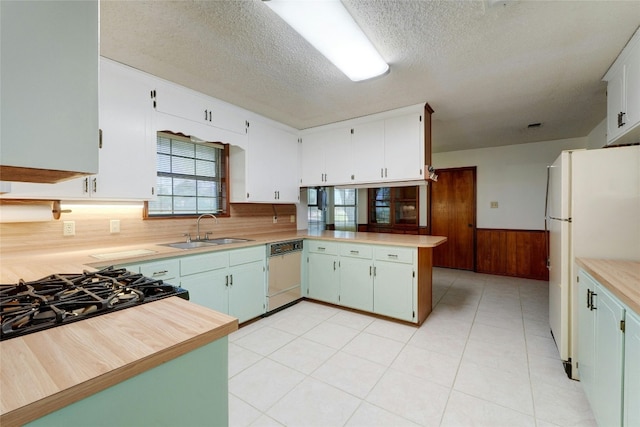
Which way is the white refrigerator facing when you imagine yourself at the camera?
facing to the left of the viewer

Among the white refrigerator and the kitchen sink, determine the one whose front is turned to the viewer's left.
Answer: the white refrigerator

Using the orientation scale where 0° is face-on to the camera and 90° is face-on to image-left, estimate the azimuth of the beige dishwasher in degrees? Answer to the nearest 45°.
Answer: approximately 315°

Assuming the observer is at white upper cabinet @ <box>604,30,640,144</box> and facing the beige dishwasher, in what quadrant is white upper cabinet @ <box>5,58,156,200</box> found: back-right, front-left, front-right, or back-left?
front-left

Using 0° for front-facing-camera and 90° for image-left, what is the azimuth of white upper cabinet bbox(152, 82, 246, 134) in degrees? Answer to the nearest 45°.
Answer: approximately 315°

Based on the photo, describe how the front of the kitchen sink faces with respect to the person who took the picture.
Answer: facing the viewer and to the right of the viewer

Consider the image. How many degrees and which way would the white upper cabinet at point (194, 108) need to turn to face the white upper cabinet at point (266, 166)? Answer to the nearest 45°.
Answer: approximately 90° to its left

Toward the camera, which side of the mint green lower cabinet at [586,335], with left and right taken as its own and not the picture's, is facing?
left

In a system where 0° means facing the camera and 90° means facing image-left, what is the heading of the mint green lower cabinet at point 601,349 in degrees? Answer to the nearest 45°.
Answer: approximately 90°

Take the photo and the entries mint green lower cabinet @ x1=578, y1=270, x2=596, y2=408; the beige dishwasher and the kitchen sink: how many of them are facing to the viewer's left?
1

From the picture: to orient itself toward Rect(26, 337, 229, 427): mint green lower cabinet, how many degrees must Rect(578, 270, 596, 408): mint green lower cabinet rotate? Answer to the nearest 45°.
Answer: approximately 90° to its left

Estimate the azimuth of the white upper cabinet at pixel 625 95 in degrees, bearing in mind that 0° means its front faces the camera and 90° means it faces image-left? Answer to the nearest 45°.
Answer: approximately 90°
